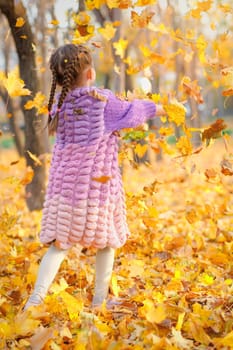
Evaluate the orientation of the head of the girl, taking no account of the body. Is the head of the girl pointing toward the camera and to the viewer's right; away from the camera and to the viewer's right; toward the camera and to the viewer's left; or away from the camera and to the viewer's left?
away from the camera and to the viewer's right

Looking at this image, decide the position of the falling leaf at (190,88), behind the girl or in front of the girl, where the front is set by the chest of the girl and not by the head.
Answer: in front

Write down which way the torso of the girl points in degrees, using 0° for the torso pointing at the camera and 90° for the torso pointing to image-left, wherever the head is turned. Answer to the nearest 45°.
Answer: approximately 225°

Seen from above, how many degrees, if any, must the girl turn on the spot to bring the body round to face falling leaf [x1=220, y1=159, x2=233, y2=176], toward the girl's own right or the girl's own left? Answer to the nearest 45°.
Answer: approximately 45° to the girl's own right

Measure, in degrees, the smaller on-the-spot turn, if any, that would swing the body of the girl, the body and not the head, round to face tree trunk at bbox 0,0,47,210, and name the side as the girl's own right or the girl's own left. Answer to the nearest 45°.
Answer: approximately 45° to the girl's own left

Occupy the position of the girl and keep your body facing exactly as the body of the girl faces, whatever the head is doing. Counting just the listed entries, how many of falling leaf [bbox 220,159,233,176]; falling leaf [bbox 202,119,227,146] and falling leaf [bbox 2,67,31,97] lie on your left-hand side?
1

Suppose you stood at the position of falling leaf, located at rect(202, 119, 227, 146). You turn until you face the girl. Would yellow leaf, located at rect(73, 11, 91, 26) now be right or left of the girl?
right
